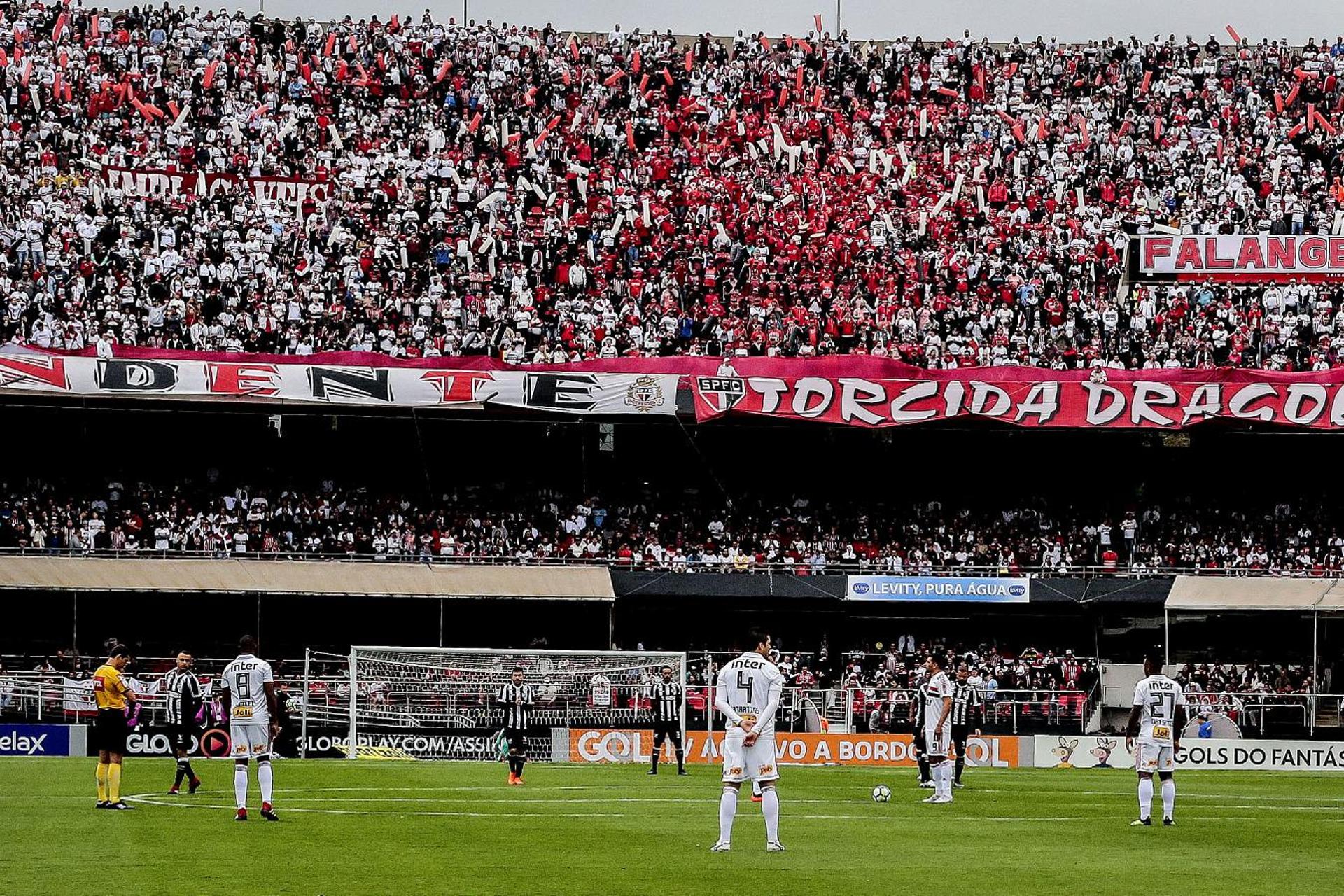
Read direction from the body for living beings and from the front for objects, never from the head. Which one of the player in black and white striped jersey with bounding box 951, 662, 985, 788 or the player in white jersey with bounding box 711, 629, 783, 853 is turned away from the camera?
the player in white jersey

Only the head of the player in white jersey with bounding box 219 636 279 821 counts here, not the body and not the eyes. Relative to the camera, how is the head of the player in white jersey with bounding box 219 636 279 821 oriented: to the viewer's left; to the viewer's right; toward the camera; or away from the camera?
away from the camera

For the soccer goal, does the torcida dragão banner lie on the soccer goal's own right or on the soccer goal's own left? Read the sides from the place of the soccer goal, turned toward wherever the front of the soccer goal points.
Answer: on the soccer goal's own left

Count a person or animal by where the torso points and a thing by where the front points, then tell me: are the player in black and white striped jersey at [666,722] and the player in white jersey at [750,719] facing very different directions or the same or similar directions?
very different directions

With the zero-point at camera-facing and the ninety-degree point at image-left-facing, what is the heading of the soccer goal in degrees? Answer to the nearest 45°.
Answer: approximately 0°

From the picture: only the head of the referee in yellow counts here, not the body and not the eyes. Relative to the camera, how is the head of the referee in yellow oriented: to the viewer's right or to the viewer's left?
to the viewer's right

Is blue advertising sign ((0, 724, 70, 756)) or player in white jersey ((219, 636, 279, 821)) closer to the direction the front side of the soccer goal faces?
the player in white jersey

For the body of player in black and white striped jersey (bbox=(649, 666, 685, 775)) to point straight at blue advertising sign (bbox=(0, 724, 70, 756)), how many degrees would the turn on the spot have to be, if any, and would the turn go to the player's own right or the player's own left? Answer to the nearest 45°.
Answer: approximately 90° to the player's own right

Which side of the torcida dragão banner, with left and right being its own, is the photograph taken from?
front

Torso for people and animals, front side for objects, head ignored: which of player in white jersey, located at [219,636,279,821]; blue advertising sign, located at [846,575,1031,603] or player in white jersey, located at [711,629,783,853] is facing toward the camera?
the blue advertising sign

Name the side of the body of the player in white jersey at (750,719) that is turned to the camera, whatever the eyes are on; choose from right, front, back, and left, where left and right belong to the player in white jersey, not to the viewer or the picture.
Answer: back

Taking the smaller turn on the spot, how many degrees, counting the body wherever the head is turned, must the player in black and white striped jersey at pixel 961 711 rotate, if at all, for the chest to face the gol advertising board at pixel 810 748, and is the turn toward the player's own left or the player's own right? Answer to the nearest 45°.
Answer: approximately 135° to the player's own right

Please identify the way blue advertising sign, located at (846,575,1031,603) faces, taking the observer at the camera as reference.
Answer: facing the viewer

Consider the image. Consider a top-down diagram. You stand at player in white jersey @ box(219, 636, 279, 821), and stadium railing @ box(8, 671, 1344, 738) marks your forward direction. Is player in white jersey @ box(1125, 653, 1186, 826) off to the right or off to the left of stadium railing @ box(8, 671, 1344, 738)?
right

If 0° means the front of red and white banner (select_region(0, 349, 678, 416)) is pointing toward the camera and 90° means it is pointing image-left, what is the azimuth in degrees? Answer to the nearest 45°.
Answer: approximately 0°
